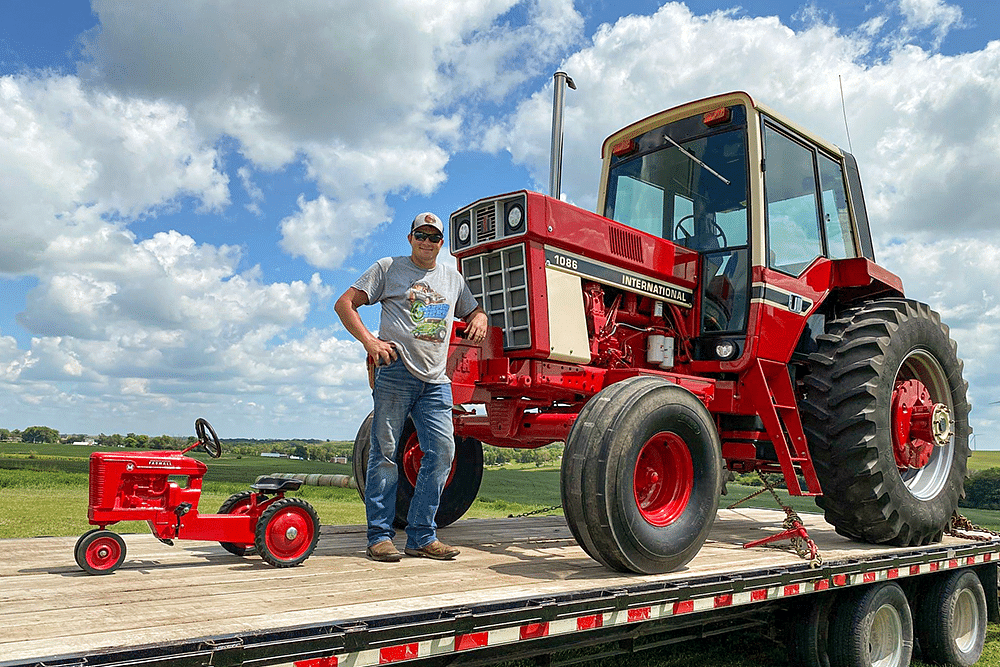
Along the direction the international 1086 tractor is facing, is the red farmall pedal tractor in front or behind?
in front

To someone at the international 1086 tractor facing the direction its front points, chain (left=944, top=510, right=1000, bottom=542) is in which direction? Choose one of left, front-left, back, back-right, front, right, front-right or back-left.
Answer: back

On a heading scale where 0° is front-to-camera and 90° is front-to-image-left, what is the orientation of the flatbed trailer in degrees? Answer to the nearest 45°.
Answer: approximately 45°

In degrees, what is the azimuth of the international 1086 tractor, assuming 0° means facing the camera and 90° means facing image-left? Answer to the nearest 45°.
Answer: approximately 45°

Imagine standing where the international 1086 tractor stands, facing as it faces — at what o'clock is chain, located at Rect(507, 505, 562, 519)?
The chain is roughly at 3 o'clock from the international 1086 tractor.

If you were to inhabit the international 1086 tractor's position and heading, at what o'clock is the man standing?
The man standing is roughly at 12 o'clock from the international 1086 tractor.
